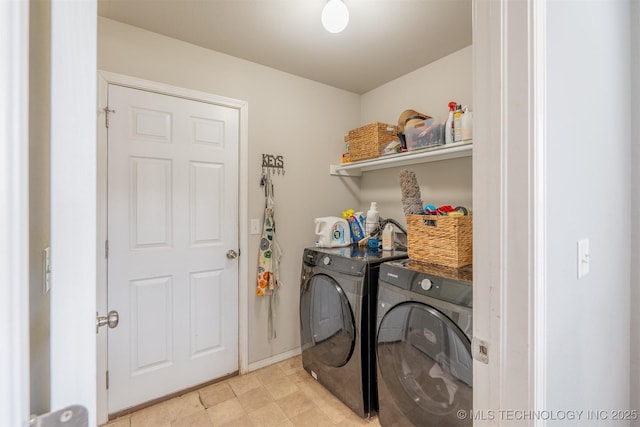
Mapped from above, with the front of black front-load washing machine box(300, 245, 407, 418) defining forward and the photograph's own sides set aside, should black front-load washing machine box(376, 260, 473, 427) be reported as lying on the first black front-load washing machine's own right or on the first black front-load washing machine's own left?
on the first black front-load washing machine's own left

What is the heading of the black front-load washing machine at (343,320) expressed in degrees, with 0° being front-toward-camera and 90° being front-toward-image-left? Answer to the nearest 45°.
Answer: approximately 45°

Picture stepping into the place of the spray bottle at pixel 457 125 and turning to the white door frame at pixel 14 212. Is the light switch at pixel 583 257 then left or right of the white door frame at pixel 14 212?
left

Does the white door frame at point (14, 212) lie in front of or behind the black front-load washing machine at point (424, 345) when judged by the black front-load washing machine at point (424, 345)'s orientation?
in front
